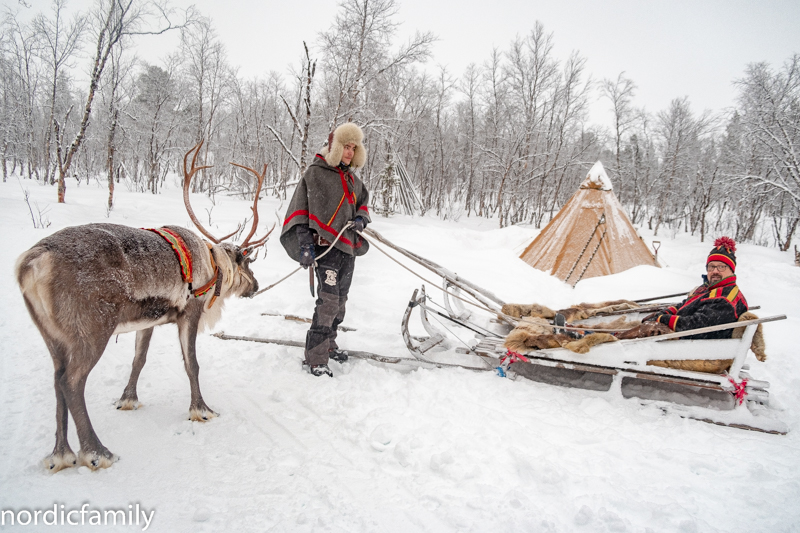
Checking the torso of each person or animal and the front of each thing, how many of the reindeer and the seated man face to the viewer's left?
1

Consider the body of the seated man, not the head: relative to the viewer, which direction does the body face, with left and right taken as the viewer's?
facing to the left of the viewer

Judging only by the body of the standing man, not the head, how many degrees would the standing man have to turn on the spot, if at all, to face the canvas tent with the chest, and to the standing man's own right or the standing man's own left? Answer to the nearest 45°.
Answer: approximately 90° to the standing man's own left

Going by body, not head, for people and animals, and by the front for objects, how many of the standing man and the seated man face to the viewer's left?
1

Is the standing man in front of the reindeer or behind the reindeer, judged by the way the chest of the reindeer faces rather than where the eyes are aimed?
in front

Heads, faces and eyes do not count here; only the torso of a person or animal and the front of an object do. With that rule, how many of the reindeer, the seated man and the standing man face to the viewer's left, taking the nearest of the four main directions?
1

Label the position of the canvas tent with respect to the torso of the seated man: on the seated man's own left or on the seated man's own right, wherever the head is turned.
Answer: on the seated man's own right

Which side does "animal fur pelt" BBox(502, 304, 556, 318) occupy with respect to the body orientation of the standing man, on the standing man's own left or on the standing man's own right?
on the standing man's own left

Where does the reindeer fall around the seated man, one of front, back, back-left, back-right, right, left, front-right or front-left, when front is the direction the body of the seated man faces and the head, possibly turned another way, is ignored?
front-left

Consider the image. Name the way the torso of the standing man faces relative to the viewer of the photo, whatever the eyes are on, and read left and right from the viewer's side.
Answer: facing the viewer and to the right of the viewer

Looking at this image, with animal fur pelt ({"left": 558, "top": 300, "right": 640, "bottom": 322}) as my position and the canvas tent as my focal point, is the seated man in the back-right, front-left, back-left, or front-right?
back-right

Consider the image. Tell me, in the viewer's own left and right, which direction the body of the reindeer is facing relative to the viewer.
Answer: facing away from the viewer and to the right of the viewer

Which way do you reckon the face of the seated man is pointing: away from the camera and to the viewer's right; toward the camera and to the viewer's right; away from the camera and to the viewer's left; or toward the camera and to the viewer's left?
toward the camera and to the viewer's left
